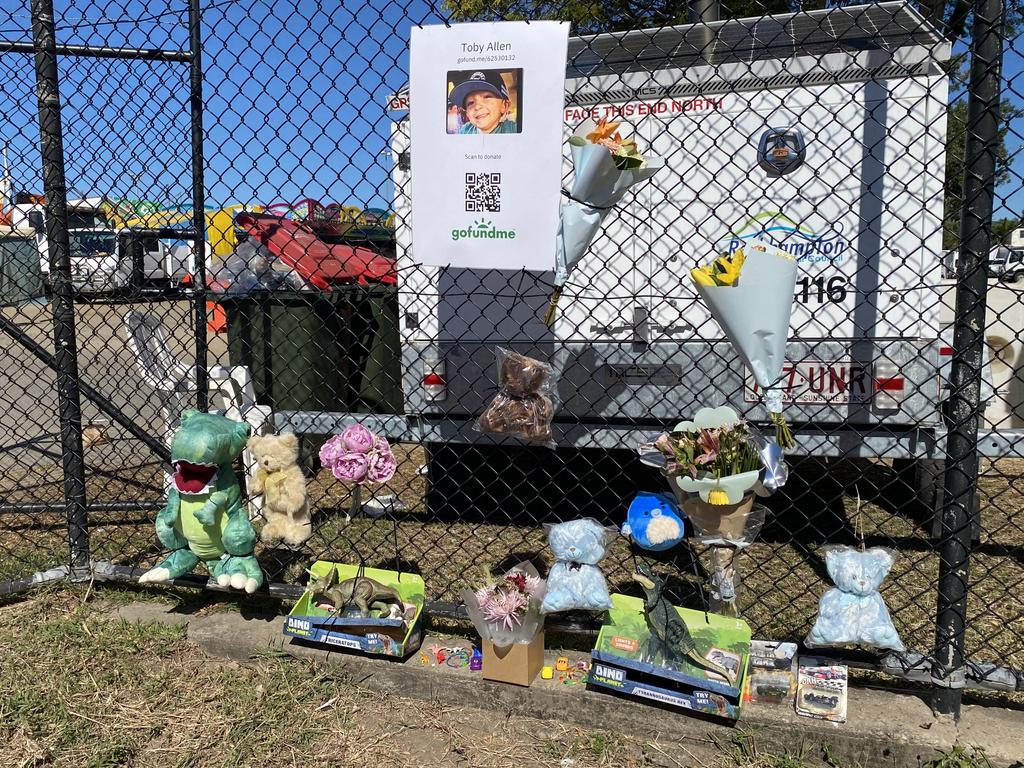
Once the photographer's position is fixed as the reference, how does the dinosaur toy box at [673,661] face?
facing the viewer

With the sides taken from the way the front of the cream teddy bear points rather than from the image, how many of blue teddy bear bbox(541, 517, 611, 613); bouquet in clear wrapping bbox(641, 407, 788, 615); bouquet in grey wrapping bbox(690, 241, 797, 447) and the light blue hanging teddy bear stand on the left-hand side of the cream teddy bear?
4

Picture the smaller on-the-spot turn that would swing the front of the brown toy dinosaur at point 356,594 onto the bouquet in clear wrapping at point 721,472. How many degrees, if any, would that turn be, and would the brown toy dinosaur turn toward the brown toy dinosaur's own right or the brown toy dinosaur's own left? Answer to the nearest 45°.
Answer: approximately 135° to the brown toy dinosaur's own left

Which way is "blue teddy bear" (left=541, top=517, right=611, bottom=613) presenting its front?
toward the camera

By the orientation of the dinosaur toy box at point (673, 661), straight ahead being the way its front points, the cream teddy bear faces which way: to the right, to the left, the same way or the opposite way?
the same way

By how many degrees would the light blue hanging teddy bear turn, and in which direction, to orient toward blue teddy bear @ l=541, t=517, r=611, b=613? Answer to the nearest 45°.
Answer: approximately 90° to its right

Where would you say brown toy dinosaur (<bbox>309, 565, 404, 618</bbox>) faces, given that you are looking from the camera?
facing to the left of the viewer

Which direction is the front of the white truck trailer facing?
away from the camera

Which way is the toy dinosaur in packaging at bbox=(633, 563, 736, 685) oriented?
to the viewer's left

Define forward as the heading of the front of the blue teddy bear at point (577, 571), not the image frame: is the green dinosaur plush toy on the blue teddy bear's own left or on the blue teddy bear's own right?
on the blue teddy bear's own right

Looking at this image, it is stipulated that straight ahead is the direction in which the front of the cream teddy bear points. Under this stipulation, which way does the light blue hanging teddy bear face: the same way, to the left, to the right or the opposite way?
the same way
